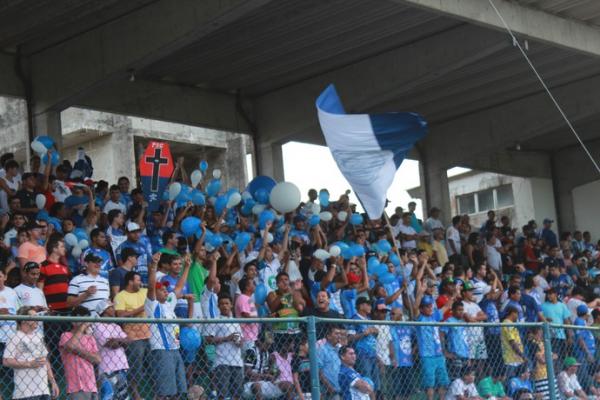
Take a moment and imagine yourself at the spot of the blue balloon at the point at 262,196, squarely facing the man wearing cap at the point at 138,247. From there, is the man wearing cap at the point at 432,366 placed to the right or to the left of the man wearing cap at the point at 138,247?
left

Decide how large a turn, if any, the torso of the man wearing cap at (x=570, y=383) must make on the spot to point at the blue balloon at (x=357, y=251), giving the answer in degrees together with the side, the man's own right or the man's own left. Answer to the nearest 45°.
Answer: approximately 180°

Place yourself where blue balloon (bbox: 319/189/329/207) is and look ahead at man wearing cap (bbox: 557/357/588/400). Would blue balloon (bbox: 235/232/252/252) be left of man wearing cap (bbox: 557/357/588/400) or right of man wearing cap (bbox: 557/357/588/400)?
right

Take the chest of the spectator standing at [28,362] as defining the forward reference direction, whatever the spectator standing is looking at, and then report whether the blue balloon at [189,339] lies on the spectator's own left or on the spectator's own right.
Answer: on the spectator's own left

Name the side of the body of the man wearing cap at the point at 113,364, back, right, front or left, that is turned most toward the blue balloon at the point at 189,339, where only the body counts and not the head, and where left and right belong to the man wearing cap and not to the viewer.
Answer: left

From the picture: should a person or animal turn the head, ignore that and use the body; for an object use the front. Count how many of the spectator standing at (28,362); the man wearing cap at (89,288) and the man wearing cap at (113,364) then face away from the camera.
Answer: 0

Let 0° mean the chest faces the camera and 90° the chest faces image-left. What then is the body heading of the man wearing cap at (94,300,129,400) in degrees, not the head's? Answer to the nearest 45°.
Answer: approximately 315°

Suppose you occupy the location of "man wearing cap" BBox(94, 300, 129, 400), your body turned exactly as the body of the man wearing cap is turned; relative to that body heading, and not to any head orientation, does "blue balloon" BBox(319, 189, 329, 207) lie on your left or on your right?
on your left

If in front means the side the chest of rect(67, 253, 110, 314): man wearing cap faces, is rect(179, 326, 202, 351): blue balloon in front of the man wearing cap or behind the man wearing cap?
in front
